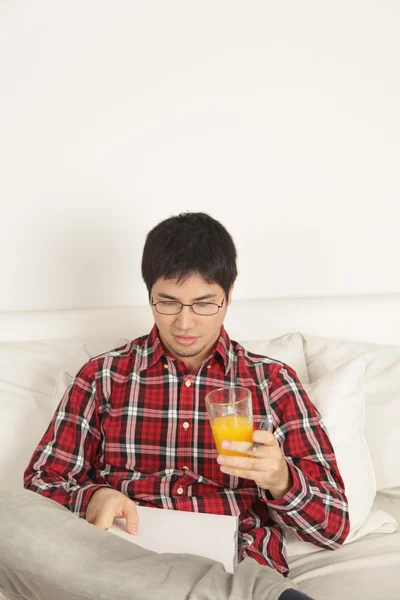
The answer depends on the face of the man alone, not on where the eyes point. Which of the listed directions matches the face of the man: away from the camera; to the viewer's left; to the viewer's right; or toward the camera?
toward the camera

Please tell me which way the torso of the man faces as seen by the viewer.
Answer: toward the camera

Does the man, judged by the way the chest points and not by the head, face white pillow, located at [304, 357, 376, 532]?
no

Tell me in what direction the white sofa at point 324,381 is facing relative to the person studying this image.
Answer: facing the viewer
